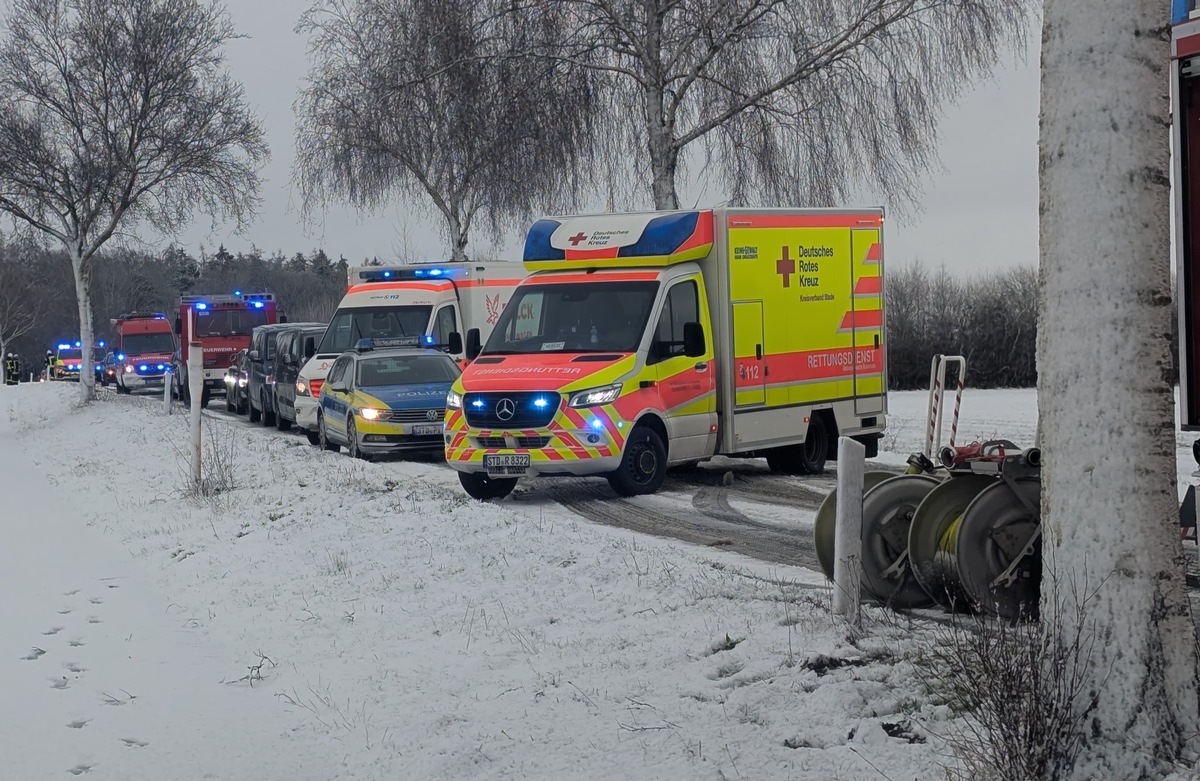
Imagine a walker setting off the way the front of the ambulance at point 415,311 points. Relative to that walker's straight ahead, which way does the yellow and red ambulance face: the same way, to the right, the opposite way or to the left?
the same way

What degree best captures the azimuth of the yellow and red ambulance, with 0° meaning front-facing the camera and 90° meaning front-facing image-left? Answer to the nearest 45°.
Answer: approximately 45°

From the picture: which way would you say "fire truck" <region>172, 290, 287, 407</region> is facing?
toward the camera

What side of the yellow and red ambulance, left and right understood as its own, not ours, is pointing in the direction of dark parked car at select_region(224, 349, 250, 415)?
right

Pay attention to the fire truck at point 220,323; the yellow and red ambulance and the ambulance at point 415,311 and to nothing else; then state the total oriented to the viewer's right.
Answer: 0

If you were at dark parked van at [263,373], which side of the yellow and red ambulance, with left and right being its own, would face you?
right

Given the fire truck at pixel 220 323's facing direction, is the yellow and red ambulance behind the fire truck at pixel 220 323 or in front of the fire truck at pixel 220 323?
in front

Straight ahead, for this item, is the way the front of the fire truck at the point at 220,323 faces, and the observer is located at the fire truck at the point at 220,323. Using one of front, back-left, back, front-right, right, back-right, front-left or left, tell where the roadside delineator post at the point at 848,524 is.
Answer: front

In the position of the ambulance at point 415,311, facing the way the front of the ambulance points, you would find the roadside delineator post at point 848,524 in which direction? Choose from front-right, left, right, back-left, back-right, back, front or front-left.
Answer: front-left

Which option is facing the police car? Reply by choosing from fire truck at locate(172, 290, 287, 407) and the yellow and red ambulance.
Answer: the fire truck

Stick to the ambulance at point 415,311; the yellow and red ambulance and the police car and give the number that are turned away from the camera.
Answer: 0

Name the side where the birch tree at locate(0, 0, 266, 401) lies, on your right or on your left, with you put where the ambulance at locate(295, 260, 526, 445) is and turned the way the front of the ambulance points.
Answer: on your right

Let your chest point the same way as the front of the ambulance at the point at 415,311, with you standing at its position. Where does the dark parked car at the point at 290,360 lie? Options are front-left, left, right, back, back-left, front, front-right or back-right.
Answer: right

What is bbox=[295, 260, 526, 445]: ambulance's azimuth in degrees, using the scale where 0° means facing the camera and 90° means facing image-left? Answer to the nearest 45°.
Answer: approximately 45°

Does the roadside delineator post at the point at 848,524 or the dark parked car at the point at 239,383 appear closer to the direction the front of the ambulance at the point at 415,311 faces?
the roadside delineator post

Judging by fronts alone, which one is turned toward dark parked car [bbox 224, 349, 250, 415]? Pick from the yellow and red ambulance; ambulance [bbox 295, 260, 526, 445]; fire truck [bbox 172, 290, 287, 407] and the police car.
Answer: the fire truck
